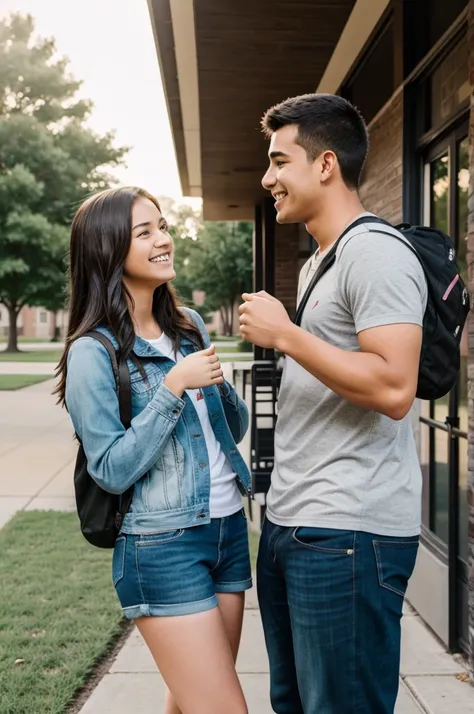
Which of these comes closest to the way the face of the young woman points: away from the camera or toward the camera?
toward the camera

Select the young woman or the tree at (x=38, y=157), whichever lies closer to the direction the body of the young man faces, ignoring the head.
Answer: the young woman

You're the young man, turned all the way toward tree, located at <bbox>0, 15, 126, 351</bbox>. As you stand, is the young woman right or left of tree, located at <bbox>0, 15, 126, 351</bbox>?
left

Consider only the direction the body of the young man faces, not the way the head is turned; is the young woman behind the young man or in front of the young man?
in front

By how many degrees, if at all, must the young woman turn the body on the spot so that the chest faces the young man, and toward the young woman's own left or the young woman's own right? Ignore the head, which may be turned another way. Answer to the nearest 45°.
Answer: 0° — they already face them

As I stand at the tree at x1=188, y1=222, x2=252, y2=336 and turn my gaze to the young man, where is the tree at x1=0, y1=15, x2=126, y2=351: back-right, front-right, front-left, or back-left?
front-right

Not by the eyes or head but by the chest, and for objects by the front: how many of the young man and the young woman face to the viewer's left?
1

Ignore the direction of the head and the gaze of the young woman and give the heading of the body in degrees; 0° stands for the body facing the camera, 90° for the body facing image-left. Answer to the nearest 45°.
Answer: approximately 315°

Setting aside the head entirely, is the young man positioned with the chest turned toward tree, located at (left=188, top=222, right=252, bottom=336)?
no

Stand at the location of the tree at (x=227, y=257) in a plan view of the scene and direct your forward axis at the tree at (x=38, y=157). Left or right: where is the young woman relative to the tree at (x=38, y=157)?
left

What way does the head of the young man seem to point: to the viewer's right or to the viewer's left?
to the viewer's left

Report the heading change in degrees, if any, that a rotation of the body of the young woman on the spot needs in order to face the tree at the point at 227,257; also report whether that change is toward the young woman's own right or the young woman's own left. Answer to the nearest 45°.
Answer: approximately 135° to the young woman's own left

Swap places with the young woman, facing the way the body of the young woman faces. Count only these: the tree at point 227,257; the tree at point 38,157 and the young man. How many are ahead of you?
1

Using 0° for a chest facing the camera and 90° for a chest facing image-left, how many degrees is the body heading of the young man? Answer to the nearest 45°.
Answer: approximately 90°

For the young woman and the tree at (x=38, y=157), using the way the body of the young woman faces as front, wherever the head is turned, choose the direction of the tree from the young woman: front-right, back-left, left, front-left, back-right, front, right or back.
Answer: back-left
